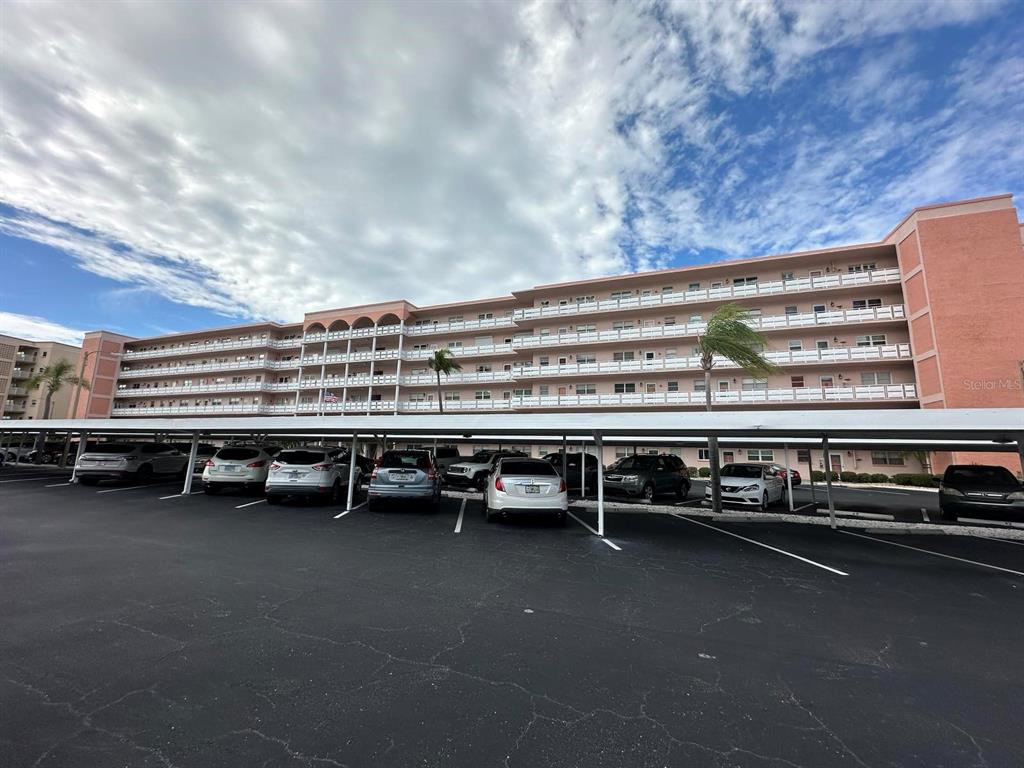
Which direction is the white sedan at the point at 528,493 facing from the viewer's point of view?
away from the camera

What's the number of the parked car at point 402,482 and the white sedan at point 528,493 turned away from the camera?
2

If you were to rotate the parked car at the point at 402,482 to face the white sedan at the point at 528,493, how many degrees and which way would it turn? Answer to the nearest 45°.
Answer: approximately 135° to its right

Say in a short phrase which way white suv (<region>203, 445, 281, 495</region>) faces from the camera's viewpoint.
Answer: facing away from the viewer and to the right of the viewer

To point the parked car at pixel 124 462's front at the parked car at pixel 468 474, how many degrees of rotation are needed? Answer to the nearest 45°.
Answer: approximately 90° to its right

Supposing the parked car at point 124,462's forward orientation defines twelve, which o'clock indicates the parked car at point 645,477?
the parked car at point 645,477 is roughly at 3 o'clock from the parked car at point 124,462.

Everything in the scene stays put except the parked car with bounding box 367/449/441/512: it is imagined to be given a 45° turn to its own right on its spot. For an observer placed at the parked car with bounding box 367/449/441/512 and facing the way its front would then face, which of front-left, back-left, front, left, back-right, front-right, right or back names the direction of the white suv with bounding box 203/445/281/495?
left

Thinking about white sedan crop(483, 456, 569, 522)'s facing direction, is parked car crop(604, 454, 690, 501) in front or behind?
in front

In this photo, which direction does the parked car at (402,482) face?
away from the camera

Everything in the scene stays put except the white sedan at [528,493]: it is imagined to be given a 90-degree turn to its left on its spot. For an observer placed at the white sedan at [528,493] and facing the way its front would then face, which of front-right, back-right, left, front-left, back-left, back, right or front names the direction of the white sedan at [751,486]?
back-right

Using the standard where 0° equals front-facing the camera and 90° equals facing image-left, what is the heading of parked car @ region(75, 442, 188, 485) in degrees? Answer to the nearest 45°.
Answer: approximately 225°
